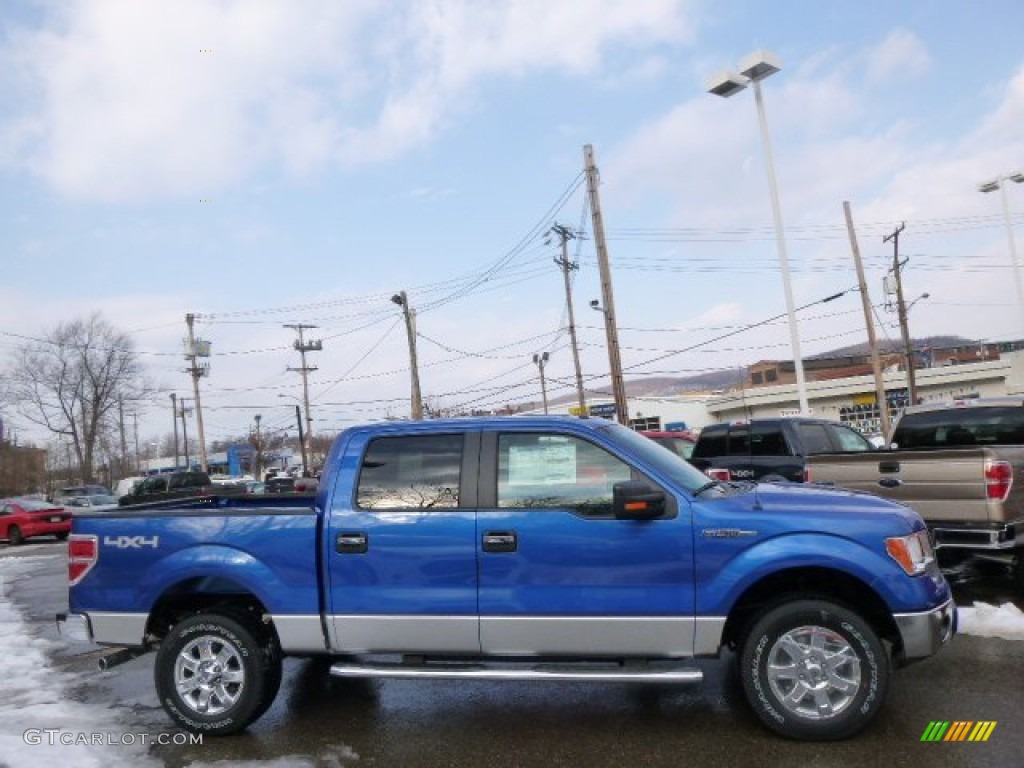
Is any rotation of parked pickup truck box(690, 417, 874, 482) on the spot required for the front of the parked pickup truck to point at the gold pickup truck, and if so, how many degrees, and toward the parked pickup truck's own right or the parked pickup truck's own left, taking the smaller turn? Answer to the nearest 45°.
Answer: approximately 135° to the parked pickup truck's own right

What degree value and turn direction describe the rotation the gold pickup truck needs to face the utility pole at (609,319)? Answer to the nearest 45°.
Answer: approximately 90° to its left

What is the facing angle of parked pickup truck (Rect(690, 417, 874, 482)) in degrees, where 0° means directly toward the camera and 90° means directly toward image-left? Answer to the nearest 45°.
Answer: approximately 225°

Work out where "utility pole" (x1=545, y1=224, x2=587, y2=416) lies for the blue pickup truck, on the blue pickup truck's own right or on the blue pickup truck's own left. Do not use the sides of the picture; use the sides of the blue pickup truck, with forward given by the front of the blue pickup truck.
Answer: on the blue pickup truck's own left

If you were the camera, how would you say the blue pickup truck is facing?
facing to the right of the viewer

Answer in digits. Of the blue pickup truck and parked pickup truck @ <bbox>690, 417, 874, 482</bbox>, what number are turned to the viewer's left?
0

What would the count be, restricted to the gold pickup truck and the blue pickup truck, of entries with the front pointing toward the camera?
0

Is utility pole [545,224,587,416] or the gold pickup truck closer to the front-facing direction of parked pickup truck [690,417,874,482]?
the utility pole

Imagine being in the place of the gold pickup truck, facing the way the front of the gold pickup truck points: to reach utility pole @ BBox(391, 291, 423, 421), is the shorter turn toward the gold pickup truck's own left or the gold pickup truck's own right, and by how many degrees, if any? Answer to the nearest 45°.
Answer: approximately 90° to the gold pickup truck's own left

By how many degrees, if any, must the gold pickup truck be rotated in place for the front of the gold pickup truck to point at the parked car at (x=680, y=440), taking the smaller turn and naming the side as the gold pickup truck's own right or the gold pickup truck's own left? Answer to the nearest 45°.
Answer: approximately 90° to the gold pickup truck's own left

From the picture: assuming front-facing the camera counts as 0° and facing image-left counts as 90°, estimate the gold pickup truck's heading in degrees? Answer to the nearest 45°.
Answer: approximately 225°

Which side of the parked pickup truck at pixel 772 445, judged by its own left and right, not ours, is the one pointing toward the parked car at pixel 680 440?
left
